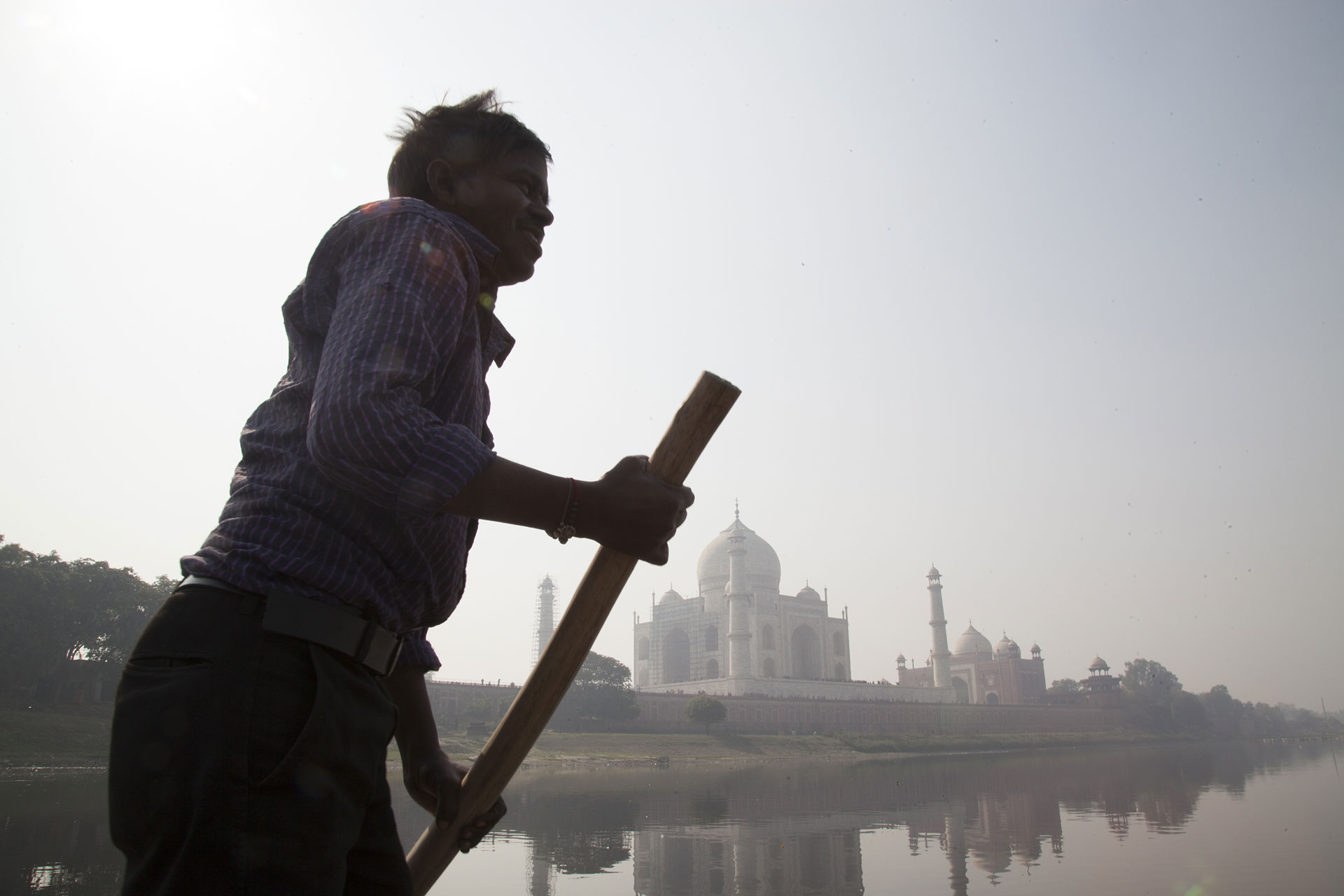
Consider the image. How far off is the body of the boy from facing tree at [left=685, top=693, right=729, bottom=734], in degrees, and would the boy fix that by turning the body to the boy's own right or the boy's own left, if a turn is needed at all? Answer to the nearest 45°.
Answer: approximately 90° to the boy's own left

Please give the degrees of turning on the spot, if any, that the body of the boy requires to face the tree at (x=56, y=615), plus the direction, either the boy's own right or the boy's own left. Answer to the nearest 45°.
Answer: approximately 90° to the boy's own left

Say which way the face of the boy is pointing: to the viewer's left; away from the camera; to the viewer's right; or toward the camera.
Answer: to the viewer's right

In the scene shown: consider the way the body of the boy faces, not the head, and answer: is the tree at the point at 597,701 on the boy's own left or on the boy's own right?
on the boy's own left

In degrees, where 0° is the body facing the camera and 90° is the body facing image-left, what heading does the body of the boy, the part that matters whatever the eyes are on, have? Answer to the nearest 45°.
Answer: approximately 270°

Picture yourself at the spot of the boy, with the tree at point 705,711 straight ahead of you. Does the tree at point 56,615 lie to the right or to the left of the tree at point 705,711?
left
